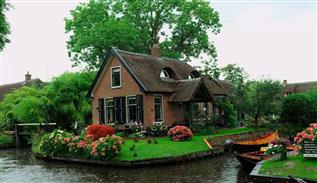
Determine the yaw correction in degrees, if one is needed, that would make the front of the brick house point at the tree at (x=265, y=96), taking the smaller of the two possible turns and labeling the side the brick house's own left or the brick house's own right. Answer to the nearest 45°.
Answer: approximately 45° to the brick house's own left

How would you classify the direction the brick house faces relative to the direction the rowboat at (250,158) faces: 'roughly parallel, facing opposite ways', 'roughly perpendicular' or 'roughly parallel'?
roughly perpendicular

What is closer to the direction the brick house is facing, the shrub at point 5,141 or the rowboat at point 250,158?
the rowboat

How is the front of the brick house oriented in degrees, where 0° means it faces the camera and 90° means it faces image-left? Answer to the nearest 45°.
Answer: approximately 315°
